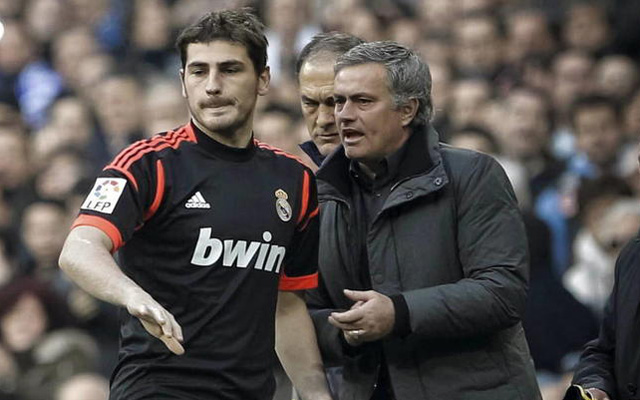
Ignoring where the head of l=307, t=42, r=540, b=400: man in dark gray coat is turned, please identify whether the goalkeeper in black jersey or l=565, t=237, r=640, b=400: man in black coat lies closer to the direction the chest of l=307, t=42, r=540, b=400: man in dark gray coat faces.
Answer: the goalkeeper in black jersey

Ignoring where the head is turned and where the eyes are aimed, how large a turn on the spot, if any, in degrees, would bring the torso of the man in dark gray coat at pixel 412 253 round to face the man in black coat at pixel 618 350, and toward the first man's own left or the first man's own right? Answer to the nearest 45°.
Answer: approximately 135° to the first man's own left

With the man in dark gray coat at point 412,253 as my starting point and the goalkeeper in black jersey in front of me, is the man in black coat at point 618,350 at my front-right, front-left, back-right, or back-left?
back-left

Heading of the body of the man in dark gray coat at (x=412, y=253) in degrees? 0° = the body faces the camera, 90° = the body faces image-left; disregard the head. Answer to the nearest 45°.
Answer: approximately 45°

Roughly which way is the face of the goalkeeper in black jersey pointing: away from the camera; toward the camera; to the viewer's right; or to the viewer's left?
toward the camera
